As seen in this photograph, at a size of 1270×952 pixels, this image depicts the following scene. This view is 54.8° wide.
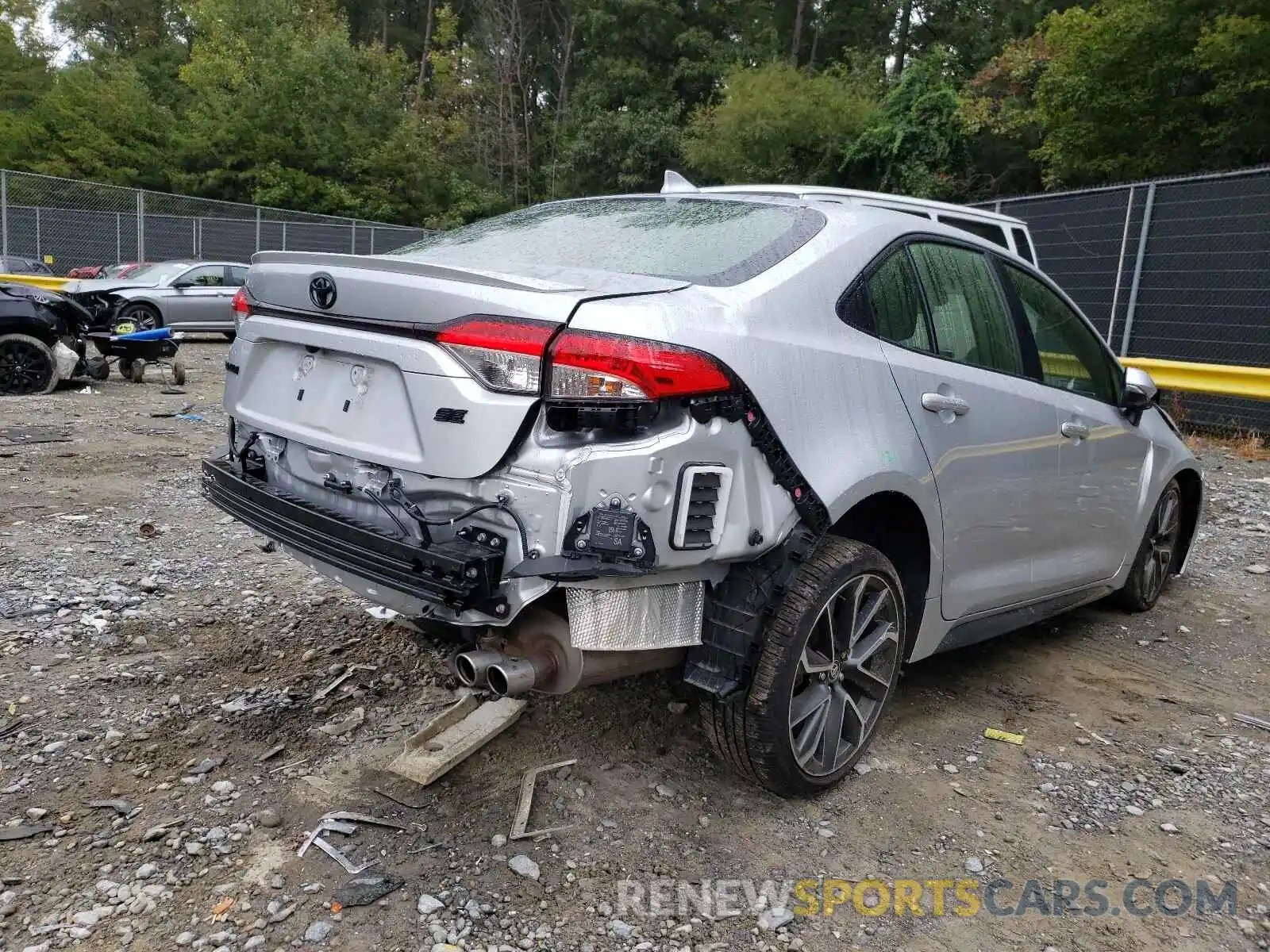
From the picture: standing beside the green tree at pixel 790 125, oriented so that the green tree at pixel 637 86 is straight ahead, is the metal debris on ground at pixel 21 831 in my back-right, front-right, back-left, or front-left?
back-left

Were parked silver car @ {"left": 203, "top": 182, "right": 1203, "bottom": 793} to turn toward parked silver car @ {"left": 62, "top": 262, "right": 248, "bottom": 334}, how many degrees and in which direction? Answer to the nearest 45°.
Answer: approximately 90° to its left

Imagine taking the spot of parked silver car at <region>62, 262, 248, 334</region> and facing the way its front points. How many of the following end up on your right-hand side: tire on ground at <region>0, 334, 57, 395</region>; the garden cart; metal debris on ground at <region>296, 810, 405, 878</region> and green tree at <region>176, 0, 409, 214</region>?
1

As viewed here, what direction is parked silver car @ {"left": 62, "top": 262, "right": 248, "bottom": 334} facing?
to the viewer's left

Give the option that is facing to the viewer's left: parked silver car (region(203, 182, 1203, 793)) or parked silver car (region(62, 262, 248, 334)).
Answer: parked silver car (region(62, 262, 248, 334))

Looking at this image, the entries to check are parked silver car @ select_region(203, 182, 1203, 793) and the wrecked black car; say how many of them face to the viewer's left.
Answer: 0

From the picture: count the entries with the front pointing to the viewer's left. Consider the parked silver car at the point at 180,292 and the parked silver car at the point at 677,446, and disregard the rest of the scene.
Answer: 1

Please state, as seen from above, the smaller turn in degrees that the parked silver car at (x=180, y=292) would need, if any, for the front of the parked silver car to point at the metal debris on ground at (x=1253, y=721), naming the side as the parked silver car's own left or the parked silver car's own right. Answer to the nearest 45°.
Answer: approximately 90° to the parked silver car's own left

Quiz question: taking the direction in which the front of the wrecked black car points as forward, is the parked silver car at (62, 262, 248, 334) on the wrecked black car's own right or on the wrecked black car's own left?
on the wrecked black car's own left

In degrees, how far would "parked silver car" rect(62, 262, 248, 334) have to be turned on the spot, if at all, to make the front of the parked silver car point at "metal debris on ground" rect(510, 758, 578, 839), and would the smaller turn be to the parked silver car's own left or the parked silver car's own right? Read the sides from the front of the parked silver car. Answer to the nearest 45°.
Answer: approximately 90° to the parked silver car's own left

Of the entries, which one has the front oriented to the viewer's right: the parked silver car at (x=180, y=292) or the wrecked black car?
the wrecked black car

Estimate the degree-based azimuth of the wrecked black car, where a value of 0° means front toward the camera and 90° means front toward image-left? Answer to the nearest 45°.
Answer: approximately 270°

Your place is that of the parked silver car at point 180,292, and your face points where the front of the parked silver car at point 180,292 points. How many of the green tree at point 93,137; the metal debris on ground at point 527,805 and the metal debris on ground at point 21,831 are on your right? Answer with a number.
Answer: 1

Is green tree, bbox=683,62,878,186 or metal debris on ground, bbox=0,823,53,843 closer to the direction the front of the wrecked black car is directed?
the green tree

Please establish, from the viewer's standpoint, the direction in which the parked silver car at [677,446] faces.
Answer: facing away from the viewer and to the right of the viewer

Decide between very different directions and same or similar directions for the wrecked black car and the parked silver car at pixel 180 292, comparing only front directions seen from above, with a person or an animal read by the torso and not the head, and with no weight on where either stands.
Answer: very different directions
